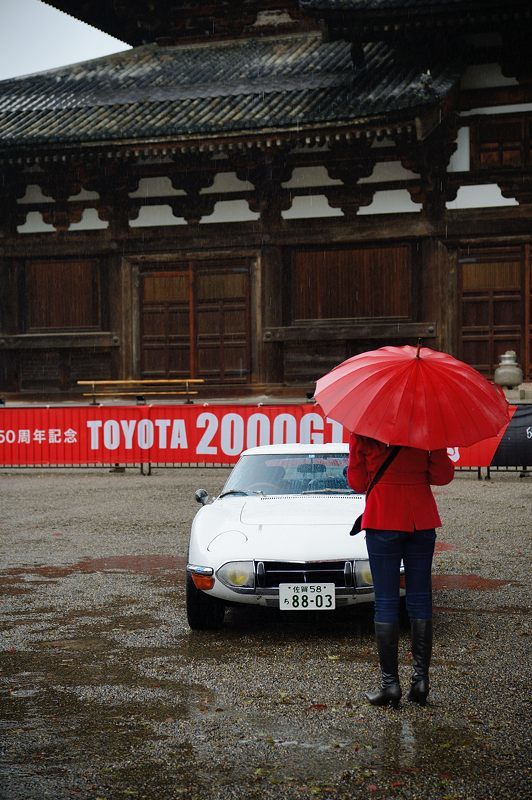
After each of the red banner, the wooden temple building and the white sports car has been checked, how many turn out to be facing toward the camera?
3

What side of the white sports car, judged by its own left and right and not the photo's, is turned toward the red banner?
back

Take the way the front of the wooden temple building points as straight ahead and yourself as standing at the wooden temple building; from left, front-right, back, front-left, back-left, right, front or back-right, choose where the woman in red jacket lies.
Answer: front

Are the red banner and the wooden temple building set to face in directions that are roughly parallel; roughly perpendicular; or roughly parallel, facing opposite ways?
roughly parallel

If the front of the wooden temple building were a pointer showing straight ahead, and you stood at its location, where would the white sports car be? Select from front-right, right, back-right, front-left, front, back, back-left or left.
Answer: front

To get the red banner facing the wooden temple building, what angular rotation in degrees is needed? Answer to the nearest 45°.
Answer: approximately 135° to its left

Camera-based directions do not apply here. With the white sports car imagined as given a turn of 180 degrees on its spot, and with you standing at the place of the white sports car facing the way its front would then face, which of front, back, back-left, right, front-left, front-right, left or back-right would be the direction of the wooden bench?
front

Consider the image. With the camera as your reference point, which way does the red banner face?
facing the viewer

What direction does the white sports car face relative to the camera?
toward the camera

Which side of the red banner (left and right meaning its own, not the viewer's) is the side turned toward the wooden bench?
back

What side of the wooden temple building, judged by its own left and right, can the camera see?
front

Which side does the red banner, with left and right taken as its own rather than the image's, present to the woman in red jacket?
front
